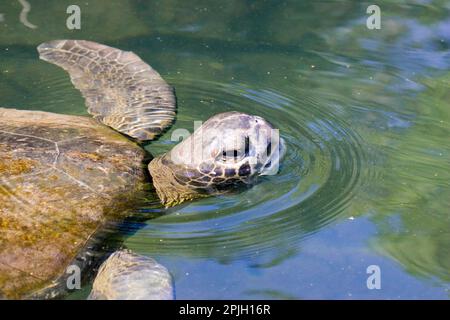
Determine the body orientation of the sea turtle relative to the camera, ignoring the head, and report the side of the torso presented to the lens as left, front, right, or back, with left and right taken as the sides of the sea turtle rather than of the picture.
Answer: right
